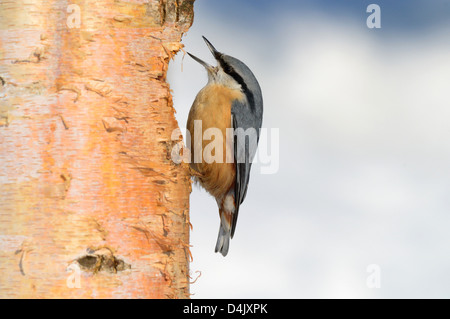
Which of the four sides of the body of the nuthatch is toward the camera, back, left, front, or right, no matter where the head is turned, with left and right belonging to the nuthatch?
left
